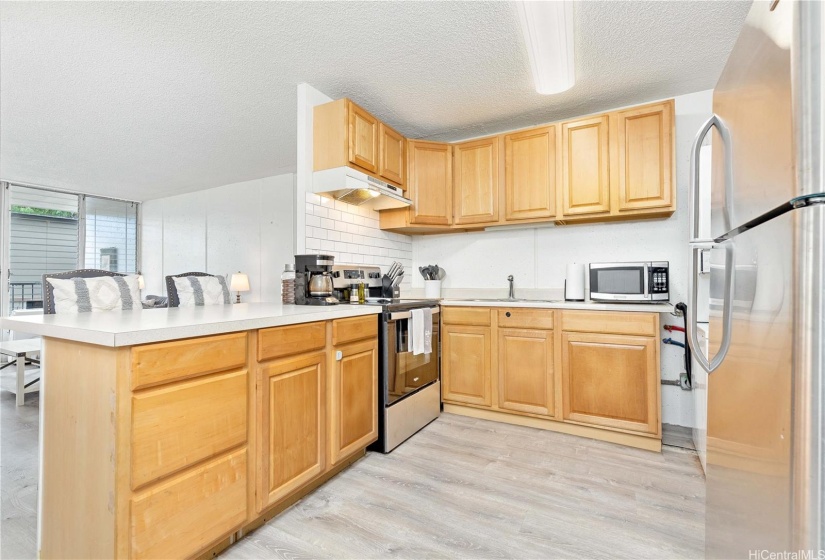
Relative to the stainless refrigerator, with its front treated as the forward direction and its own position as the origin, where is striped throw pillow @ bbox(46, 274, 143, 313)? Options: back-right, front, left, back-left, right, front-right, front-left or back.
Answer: front

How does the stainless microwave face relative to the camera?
toward the camera

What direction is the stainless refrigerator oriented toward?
to the viewer's left

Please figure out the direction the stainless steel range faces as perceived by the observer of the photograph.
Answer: facing the viewer and to the right of the viewer

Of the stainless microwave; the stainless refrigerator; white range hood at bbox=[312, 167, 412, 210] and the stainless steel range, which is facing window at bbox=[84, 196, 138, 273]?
the stainless refrigerator

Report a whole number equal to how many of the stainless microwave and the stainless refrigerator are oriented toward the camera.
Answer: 1

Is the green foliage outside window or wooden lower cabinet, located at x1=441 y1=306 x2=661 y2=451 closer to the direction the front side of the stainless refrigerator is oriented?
the green foliage outside window

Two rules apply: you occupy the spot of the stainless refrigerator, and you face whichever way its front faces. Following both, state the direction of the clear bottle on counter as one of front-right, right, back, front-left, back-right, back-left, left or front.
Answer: front

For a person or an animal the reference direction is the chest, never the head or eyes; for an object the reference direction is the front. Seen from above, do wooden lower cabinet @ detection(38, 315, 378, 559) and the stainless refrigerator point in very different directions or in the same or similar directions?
very different directions

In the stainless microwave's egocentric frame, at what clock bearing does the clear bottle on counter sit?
The clear bottle on counter is roughly at 2 o'clock from the stainless microwave.

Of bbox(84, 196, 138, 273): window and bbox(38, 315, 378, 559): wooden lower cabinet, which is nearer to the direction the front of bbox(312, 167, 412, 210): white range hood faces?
the wooden lower cabinet

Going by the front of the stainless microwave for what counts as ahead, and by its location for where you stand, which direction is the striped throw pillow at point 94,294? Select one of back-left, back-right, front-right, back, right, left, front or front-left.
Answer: front-right

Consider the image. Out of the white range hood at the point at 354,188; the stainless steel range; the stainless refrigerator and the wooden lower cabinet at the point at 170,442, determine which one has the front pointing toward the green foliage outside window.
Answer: the stainless refrigerator

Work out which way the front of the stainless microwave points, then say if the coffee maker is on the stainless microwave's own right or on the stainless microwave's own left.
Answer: on the stainless microwave's own right

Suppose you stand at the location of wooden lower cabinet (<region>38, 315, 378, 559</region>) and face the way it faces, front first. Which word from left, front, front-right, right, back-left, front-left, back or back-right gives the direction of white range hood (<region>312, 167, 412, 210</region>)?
left
